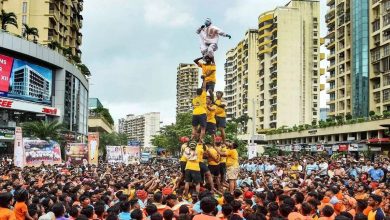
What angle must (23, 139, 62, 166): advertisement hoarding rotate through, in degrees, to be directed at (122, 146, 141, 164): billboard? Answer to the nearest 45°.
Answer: approximately 135° to its left

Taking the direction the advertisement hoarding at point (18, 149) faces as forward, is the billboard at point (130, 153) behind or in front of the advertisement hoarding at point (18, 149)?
behind

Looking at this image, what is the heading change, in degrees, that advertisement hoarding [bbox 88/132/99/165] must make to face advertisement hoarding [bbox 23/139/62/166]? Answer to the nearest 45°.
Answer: approximately 45° to its right

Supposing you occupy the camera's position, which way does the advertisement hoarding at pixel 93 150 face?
facing the viewer

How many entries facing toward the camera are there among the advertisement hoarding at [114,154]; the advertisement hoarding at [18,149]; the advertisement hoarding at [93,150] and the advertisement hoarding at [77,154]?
4

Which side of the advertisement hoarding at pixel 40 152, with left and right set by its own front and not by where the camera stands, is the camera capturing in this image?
front

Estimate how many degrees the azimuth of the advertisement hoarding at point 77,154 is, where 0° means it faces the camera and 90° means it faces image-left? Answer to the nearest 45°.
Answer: approximately 0°
